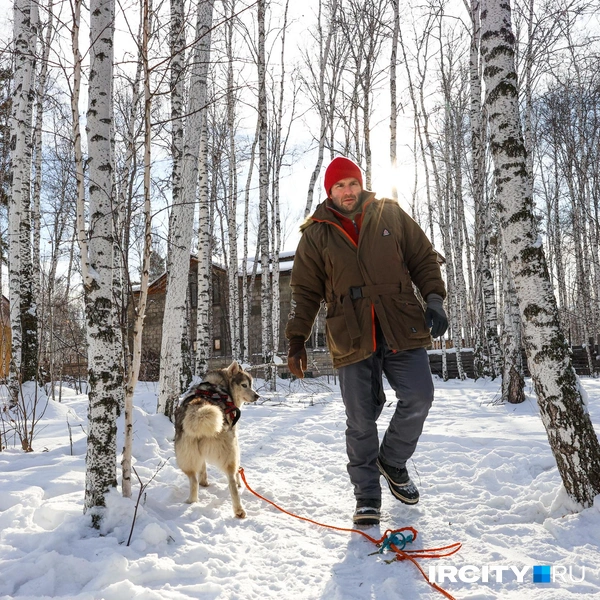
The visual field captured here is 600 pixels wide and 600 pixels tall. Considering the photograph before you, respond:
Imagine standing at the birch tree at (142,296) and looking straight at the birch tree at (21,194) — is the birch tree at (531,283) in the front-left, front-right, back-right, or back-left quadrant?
back-right

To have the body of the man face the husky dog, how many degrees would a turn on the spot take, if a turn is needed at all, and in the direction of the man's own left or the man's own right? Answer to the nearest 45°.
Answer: approximately 90° to the man's own right

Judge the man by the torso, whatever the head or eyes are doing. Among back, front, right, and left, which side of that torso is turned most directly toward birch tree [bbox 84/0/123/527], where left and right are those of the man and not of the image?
right

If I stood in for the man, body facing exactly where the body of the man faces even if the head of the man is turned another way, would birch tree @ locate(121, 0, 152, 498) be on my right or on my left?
on my right

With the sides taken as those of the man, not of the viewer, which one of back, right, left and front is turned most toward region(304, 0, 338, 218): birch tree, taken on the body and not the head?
back

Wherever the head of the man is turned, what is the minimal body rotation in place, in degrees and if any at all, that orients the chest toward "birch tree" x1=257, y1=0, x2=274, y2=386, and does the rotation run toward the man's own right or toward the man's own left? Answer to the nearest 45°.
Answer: approximately 180°

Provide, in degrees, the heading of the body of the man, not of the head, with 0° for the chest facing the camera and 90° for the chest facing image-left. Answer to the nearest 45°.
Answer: approximately 0°

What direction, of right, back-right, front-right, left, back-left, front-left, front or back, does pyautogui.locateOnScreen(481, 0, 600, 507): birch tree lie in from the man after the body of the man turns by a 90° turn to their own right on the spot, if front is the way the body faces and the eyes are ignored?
back
